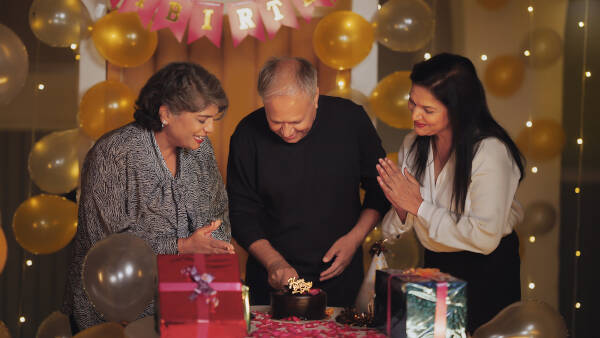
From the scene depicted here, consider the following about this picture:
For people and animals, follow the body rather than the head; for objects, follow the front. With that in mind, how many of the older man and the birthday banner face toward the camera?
2

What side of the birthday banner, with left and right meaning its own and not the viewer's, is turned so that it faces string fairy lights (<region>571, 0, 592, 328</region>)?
left

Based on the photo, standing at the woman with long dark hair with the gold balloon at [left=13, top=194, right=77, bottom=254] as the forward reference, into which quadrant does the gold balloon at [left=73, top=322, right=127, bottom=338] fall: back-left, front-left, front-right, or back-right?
front-left

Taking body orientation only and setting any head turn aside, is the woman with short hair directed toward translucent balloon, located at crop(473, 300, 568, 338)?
yes

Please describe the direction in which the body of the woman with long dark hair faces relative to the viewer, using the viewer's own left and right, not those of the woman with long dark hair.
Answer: facing the viewer and to the left of the viewer

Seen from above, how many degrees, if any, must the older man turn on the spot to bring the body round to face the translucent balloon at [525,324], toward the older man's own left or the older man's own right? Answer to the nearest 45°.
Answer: approximately 45° to the older man's own left

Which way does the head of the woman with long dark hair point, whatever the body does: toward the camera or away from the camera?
toward the camera

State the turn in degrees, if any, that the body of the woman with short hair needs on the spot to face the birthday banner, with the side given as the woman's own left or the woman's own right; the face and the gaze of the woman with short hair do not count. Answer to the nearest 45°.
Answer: approximately 135° to the woman's own left

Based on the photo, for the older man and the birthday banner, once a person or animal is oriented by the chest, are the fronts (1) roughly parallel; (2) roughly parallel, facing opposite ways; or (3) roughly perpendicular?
roughly parallel

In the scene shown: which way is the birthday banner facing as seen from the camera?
toward the camera

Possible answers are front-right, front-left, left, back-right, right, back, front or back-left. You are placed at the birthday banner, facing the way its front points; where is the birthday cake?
front

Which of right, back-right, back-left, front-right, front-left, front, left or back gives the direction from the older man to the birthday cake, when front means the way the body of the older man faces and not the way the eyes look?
front

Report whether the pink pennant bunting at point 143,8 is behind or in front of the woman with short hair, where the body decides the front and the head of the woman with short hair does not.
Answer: behind
